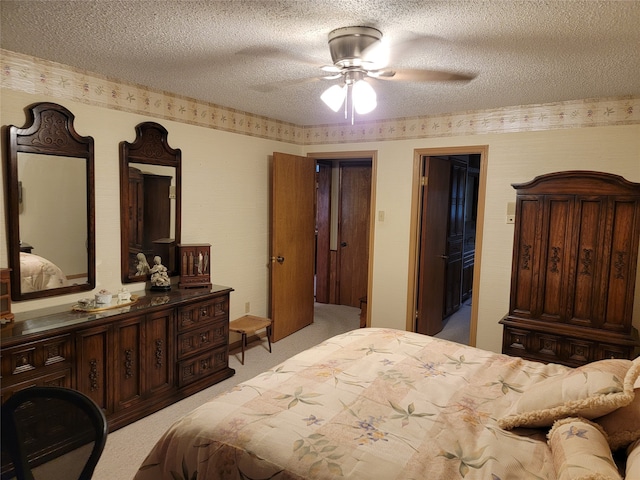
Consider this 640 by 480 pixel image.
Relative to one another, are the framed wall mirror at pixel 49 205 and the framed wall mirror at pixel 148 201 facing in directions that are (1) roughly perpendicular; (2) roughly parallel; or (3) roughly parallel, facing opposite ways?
roughly parallel

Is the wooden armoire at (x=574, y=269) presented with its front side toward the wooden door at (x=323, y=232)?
no

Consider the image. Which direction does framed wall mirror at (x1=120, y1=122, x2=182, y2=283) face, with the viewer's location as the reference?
facing the viewer and to the right of the viewer

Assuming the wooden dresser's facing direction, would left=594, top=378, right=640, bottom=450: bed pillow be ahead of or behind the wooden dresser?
ahead

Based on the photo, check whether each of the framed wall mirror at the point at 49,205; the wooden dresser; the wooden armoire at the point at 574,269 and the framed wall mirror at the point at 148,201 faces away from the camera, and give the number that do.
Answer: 0

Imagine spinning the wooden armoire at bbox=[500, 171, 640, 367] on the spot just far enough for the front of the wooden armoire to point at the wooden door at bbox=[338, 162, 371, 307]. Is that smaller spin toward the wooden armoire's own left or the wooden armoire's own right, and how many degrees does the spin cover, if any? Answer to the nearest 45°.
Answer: approximately 135° to the wooden armoire's own right

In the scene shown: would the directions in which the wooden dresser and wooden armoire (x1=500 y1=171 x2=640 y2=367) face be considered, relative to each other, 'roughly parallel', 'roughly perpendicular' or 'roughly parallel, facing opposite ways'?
roughly perpendicular

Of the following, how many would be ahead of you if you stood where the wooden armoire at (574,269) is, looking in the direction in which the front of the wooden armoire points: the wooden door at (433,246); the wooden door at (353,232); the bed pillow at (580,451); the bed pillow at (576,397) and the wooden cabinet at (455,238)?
2

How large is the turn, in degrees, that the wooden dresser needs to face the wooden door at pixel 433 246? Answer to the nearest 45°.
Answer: approximately 45° to its left

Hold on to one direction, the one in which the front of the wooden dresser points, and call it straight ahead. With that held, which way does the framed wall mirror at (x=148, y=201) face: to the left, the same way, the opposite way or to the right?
the same way

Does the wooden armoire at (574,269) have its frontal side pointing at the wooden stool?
no

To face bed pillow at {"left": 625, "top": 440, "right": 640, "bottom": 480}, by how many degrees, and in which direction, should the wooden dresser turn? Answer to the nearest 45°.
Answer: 0° — it already faces it

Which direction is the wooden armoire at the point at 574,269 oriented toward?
toward the camera

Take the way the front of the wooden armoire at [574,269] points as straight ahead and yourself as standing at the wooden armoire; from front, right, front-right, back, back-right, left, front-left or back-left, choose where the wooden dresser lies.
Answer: front-right

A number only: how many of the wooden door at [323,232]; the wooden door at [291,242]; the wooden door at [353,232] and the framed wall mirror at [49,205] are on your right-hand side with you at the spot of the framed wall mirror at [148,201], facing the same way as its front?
1

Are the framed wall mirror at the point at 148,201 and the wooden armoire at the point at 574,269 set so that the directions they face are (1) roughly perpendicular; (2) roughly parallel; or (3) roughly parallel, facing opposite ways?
roughly perpendicular

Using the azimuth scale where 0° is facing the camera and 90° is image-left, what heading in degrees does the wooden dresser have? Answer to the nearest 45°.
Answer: approximately 315°

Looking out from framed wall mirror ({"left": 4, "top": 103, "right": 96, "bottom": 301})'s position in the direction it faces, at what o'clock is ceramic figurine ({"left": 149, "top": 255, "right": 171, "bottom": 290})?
The ceramic figurine is roughly at 10 o'clock from the framed wall mirror.

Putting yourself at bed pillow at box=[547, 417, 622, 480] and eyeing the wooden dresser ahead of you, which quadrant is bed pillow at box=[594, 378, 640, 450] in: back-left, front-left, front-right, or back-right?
back-right

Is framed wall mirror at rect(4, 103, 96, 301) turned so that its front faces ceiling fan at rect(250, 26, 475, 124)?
yes

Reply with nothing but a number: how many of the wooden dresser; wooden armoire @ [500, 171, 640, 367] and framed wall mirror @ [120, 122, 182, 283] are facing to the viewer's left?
0

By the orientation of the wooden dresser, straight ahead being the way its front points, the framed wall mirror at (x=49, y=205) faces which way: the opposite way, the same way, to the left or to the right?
the same way
